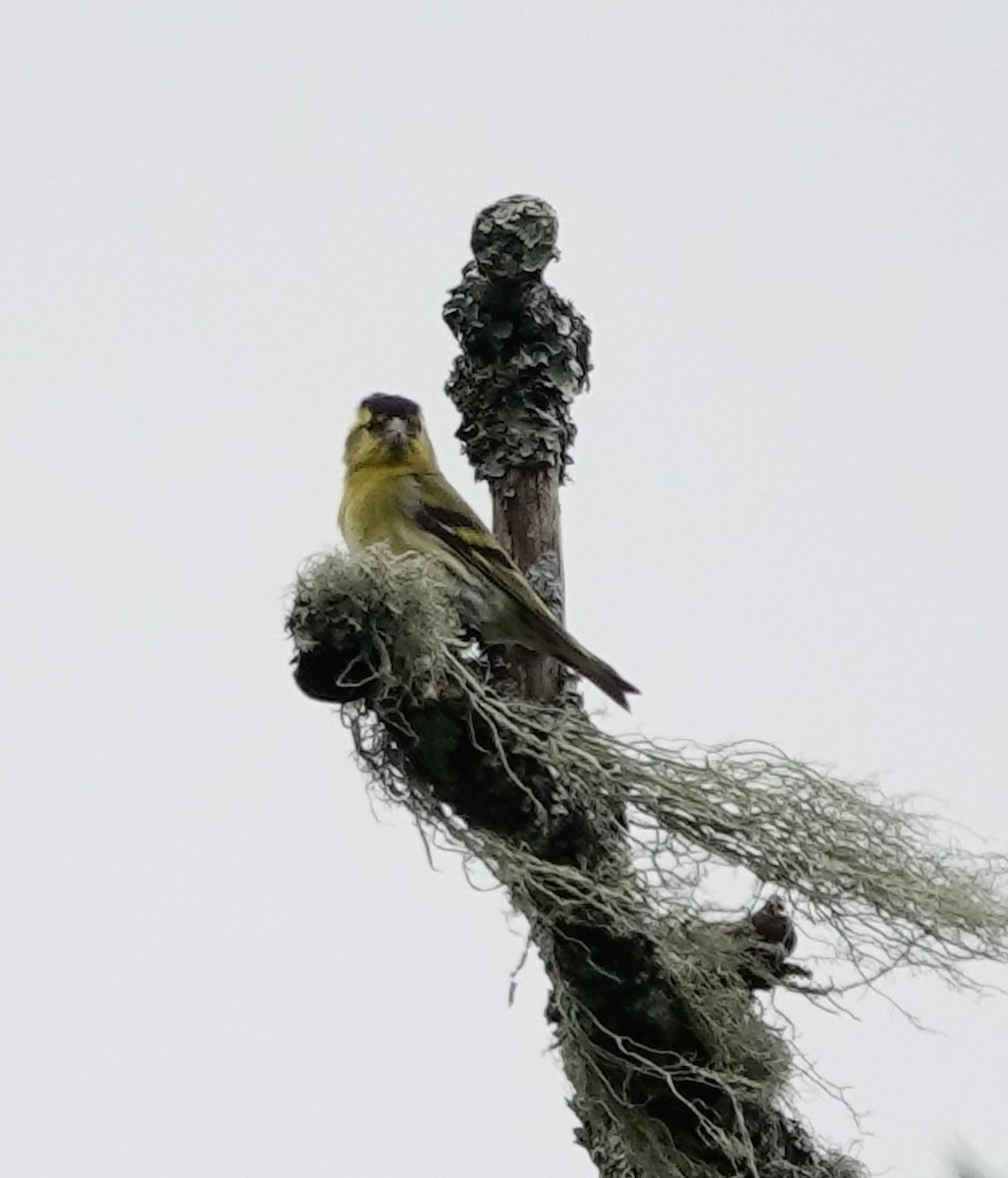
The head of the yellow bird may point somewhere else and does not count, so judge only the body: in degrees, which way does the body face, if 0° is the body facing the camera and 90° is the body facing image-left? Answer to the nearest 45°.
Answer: approximately 45°
